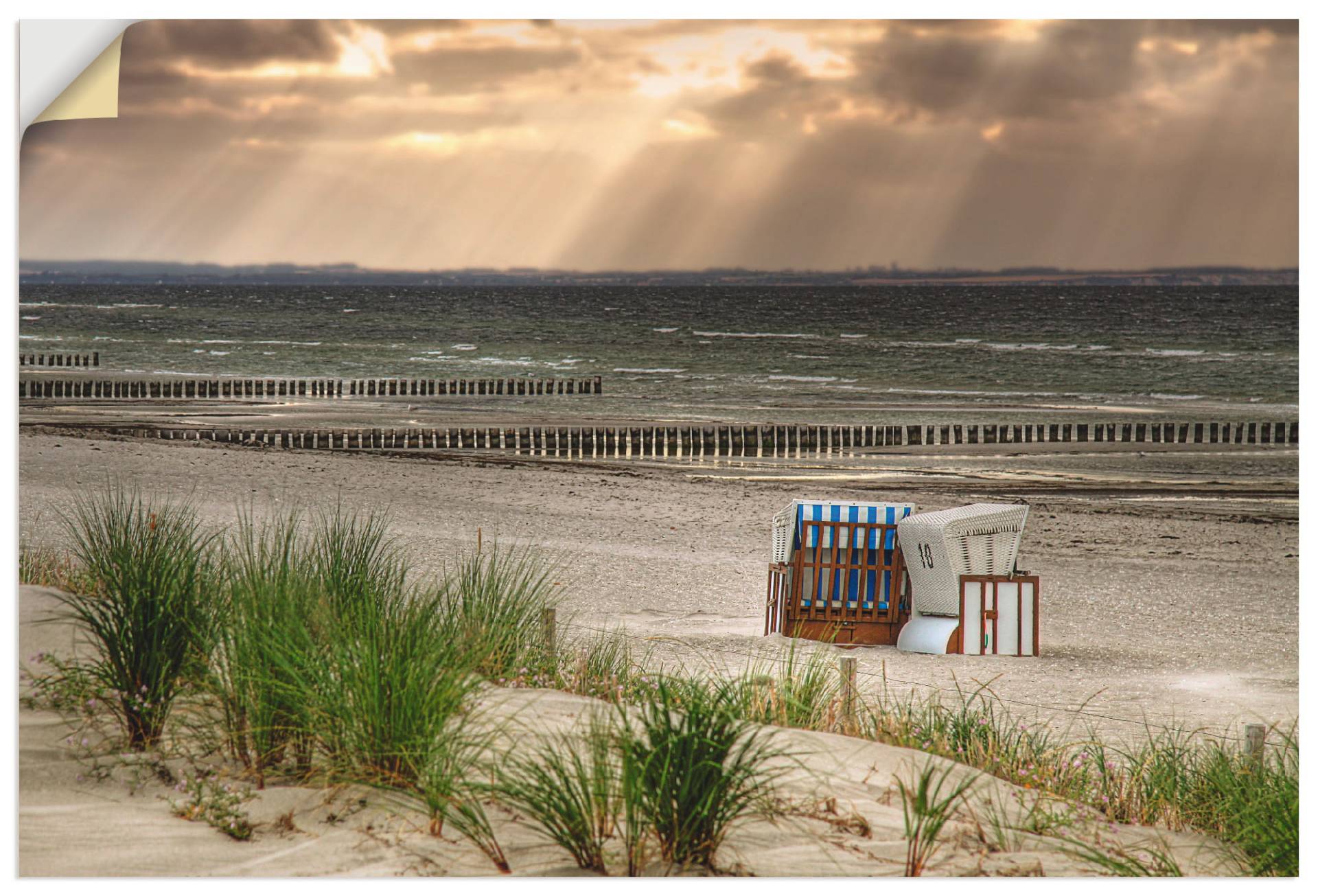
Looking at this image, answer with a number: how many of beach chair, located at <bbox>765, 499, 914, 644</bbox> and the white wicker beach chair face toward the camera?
1

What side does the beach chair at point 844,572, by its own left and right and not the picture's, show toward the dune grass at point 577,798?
front

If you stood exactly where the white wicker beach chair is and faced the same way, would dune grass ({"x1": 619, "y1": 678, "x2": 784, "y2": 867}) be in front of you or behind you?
behind

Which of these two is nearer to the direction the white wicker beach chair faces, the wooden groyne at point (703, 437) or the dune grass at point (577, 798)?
the wooden groyne

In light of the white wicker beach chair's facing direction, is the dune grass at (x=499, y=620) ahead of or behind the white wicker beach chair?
behind

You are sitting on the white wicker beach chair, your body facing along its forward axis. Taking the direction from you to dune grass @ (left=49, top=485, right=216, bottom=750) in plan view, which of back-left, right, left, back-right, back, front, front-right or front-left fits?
back

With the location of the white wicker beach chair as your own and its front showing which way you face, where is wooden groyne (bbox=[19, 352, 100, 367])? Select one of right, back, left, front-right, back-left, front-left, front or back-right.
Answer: left

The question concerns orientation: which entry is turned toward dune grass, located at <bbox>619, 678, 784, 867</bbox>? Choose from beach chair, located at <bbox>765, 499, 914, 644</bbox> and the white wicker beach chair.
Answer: the beach chair

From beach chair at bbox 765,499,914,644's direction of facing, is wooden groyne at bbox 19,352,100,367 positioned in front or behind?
behind

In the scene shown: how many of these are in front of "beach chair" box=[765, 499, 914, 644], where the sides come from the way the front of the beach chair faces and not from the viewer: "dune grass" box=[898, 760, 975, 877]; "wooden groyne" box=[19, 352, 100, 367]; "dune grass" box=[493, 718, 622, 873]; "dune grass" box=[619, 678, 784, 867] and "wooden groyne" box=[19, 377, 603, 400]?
3

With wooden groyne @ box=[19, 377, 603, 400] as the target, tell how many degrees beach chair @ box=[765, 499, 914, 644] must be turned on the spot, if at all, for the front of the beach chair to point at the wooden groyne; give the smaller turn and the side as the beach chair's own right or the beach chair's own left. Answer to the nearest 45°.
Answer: approximately 135° to the beach chair's own right

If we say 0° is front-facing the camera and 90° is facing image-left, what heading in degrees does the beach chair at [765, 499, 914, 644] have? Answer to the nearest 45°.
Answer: approximately 0°

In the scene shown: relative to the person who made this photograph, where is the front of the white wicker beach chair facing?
facing away from the viewer and to the right of the viewer
